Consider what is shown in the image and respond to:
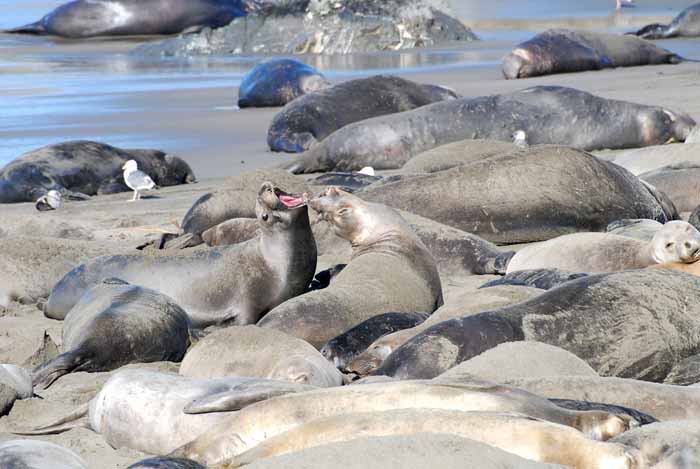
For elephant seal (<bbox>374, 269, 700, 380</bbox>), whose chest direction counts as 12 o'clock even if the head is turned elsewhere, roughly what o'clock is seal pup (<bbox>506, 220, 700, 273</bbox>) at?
The seal pup is roughly at 3 o'clock from the elephant seal.

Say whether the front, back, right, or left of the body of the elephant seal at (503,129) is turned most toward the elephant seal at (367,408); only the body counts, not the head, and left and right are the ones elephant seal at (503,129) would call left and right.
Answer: right

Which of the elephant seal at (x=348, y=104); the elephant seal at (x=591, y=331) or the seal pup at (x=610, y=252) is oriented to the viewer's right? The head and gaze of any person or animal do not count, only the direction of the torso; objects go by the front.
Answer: the seal pup

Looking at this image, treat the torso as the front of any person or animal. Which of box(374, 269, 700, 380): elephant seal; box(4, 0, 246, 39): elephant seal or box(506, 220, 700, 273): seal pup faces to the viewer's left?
box(374, 269, 700, 380): elephant seal

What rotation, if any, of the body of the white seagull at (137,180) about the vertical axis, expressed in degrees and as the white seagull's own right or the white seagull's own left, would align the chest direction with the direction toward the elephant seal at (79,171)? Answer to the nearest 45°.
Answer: approximately 45° to the white seagull's own right

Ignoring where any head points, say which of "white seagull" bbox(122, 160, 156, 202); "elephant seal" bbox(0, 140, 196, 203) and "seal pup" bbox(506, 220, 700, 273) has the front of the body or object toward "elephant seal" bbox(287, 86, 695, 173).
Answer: "elephant seal" bbox(0, 140, 196, 203)

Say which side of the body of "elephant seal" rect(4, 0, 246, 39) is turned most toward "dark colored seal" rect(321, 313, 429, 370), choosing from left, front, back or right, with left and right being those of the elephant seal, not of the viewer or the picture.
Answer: right

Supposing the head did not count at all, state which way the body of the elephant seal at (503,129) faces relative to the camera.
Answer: to the viewer's right

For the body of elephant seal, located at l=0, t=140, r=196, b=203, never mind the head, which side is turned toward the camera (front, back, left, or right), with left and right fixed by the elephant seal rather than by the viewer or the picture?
right

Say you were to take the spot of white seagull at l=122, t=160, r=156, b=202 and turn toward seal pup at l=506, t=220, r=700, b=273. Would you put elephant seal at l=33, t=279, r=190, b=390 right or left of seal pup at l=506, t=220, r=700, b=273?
right

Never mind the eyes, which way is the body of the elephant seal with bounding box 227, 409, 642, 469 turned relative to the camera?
to the viewer's right

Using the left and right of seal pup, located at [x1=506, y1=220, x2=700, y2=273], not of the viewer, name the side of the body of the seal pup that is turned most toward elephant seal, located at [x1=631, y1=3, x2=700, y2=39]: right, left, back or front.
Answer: left
